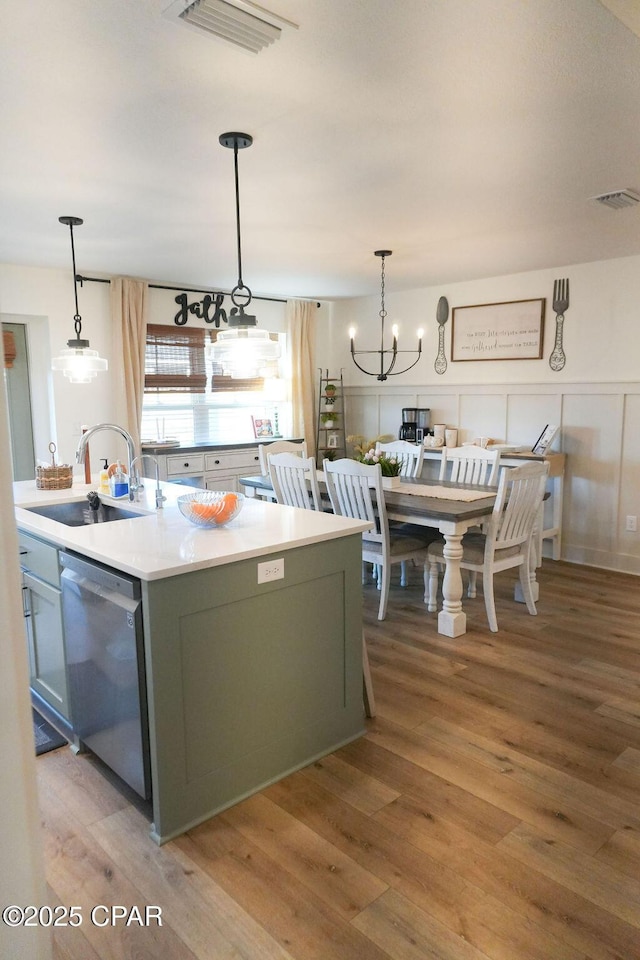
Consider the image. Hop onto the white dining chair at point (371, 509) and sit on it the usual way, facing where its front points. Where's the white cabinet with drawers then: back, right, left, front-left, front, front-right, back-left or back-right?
left

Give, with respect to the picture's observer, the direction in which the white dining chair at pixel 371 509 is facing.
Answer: facing away from the viewer and to the right of the viewer

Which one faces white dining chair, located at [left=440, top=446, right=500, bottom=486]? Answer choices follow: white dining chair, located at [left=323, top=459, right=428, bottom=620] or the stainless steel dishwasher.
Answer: white dining chair, located at [left=323, top=459, right=428, bottom=620]

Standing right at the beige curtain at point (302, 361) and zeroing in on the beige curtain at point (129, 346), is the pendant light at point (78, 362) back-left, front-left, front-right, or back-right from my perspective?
front-left

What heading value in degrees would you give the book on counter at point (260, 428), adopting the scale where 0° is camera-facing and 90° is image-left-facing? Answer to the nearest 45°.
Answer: approximately 315°

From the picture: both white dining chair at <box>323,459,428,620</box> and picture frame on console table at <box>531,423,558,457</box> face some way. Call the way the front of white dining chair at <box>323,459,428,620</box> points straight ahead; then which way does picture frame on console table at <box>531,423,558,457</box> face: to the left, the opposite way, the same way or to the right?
the opposite way

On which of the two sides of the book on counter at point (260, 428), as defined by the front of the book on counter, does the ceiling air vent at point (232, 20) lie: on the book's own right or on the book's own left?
on the book's own right

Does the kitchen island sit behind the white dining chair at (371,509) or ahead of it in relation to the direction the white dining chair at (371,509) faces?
behind

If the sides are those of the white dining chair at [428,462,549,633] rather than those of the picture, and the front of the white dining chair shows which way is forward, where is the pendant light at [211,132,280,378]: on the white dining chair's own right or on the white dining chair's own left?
on the white dining chair's own left

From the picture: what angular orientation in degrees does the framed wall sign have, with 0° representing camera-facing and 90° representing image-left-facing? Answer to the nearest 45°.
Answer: approximately 45°

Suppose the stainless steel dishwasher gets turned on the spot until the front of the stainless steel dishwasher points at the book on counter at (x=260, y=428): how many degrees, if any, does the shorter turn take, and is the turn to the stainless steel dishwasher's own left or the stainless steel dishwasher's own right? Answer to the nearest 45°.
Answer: approximately 135° to the stainless steel dishwasher's own right

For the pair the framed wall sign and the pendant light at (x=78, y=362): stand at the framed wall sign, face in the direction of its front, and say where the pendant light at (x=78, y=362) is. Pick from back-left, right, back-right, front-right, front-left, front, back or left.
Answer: front

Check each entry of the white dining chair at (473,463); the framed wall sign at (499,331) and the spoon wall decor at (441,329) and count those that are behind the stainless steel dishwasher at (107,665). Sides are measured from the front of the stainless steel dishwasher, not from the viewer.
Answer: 3

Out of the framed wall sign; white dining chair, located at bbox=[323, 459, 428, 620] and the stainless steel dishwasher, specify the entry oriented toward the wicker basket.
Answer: the framed wall sign

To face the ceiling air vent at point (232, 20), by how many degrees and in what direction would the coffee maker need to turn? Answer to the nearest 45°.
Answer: approximately 45° to its left

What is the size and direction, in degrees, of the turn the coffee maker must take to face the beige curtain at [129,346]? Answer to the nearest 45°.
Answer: approximately 45° to its right
